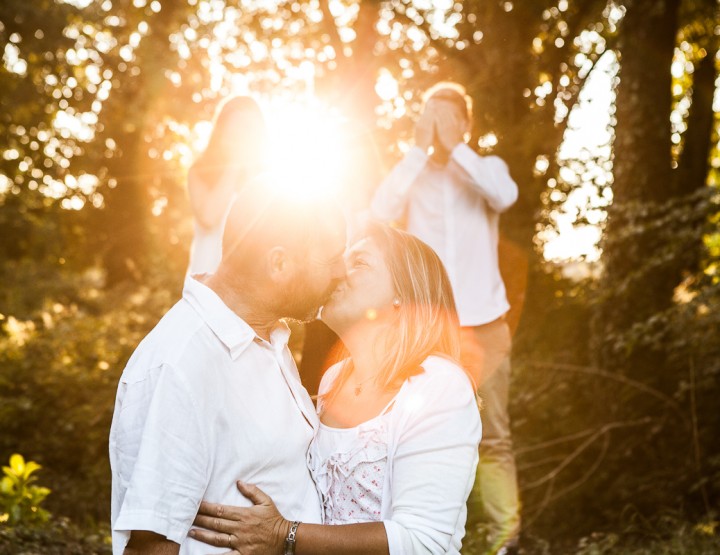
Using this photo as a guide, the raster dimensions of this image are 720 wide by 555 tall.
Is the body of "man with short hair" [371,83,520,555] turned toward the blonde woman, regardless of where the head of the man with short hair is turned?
yes

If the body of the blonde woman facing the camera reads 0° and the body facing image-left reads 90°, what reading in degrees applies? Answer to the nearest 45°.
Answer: approximately 45°

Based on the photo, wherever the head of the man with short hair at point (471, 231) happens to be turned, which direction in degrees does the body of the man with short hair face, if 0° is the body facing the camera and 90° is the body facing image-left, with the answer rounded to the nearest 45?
approximately 0°

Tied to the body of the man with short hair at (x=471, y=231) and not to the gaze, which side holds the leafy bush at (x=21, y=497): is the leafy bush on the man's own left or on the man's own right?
on the man's own right

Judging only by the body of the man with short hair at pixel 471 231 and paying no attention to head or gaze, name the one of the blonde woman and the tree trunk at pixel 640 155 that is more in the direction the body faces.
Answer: the blonde woman

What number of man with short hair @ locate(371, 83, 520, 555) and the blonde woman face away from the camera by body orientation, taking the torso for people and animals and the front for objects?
0

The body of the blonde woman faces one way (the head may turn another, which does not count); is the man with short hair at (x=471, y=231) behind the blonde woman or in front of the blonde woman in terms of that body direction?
behind

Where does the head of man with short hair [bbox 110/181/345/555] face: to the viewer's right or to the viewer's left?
to the viewer's right

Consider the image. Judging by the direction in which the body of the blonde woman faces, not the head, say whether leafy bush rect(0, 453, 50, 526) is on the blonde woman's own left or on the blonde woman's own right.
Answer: on the blonde woman's own right
